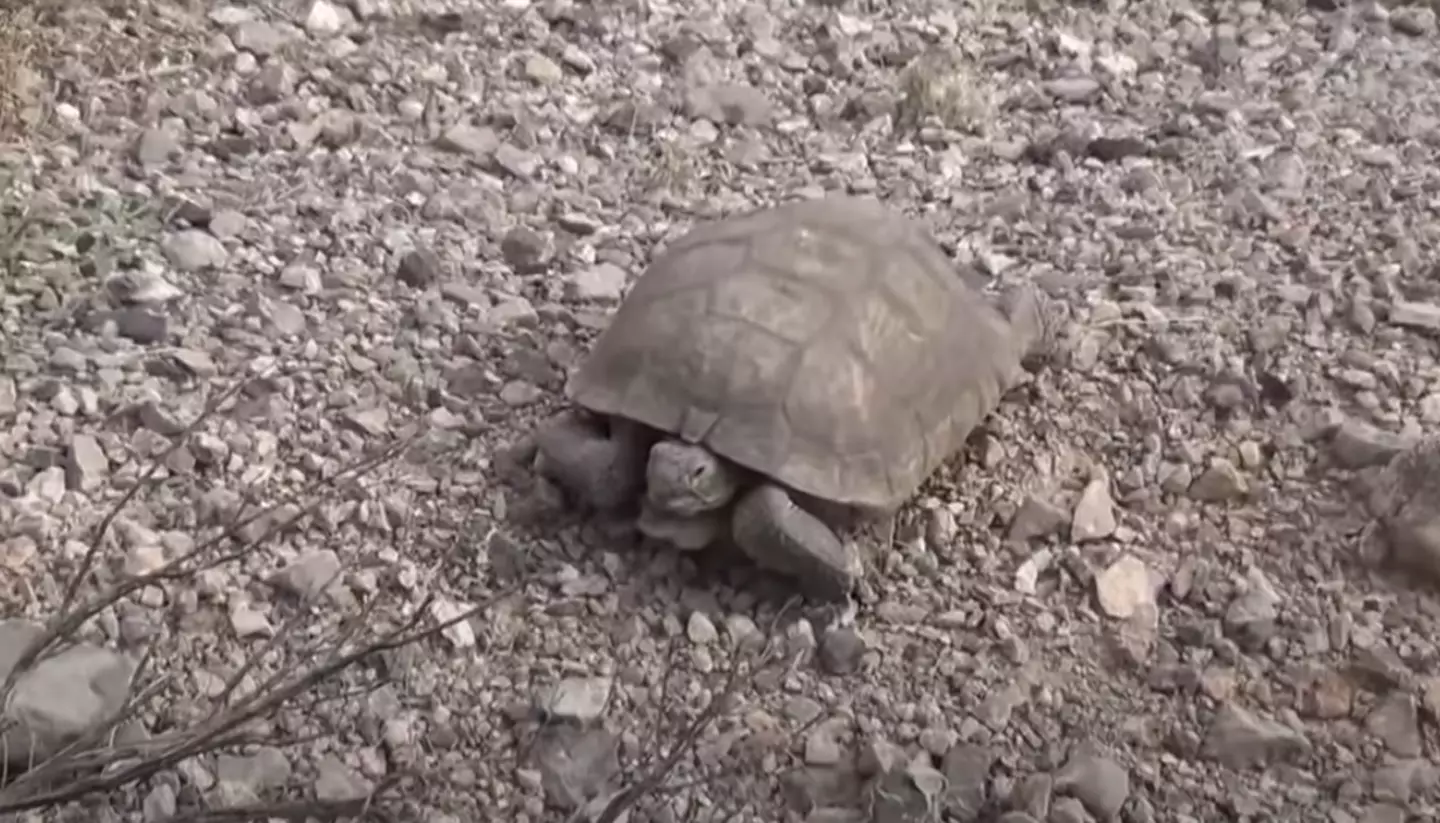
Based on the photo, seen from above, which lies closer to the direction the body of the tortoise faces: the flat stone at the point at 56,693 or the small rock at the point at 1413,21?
the flat stone

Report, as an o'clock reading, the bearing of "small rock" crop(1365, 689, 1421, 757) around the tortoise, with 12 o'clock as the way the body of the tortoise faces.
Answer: The small rock is roughly at 8 o'clock from the tortoise.

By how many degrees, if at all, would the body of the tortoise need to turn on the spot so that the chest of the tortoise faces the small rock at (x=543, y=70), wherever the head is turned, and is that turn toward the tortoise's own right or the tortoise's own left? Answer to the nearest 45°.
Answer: approximately 90° to the tortoise's own right

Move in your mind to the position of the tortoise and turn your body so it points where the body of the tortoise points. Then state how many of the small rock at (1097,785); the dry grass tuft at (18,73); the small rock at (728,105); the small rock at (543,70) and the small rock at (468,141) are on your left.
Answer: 1

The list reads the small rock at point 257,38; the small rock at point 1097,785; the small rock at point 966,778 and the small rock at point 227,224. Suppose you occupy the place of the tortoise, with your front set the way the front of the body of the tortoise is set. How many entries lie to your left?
2

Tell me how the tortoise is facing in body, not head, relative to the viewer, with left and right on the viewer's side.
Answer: facing the viewer and to the left of the viewer

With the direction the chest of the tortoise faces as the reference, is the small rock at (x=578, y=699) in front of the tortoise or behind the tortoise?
in front

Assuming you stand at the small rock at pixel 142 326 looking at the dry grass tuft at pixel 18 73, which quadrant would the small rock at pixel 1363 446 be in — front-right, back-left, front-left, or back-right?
back-right

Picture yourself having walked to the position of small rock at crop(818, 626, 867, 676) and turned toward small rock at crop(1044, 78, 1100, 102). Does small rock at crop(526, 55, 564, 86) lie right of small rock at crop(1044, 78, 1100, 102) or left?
left

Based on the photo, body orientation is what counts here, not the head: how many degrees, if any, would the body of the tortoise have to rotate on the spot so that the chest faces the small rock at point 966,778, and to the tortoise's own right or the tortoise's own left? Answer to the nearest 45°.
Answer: approximately 90° to the tortoise's own left

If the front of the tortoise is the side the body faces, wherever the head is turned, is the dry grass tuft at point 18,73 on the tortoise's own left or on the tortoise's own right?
on the tortoise's own right

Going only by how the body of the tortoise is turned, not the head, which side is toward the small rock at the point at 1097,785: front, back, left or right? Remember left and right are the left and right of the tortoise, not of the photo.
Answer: left

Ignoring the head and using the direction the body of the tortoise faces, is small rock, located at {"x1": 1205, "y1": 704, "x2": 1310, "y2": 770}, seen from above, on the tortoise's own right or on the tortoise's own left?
on the tortoise's own left

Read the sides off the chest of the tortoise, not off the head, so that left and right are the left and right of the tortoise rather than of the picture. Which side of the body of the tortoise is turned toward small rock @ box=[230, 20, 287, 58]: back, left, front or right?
right

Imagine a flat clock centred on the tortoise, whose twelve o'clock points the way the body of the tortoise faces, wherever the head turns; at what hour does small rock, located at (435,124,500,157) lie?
The small rock is roughly at 3 o'clock from the tortoise.

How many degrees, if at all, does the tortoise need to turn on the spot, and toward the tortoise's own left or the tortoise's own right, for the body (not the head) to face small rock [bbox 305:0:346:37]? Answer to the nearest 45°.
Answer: approximately 90° to the tortoise's own right

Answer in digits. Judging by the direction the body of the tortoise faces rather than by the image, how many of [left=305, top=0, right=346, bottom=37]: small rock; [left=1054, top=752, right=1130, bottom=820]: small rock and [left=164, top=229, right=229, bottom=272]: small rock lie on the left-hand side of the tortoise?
1

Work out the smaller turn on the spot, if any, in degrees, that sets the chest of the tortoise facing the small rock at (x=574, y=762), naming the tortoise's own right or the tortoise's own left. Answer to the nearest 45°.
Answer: approximately 45° to the tortoise's own left
